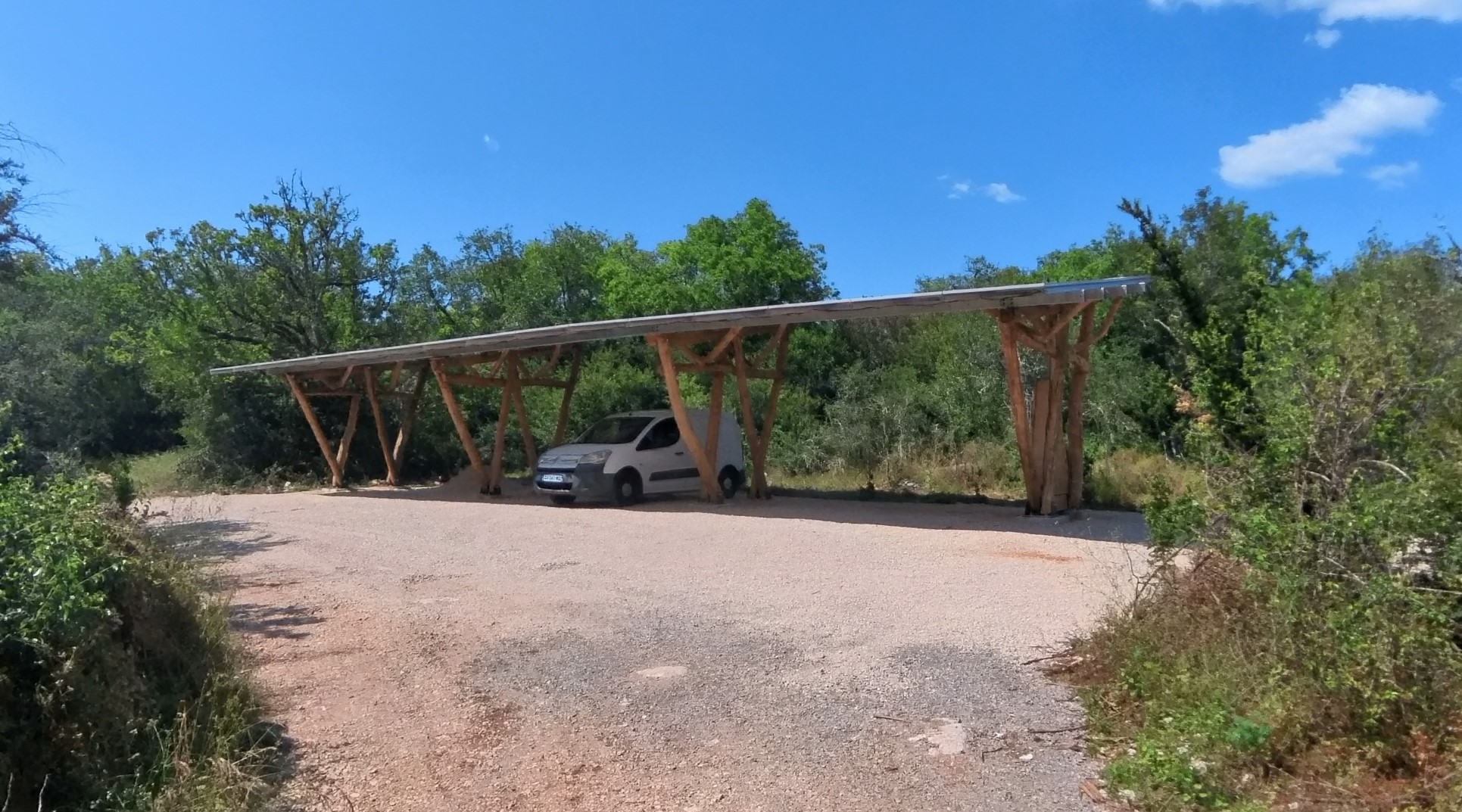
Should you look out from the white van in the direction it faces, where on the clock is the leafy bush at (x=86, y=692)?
The leafy bush is roughly at 11 o'clock from the white van.

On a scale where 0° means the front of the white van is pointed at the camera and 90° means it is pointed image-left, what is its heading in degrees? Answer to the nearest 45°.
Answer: approximately 45°

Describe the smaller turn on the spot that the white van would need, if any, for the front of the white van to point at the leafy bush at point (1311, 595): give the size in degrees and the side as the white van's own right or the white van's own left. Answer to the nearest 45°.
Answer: approximately 45° to the white van's own left

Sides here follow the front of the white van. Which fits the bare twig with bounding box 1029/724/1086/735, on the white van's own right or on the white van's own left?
on the white van's own left

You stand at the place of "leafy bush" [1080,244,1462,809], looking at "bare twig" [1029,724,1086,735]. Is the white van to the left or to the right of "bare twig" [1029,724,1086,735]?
right
